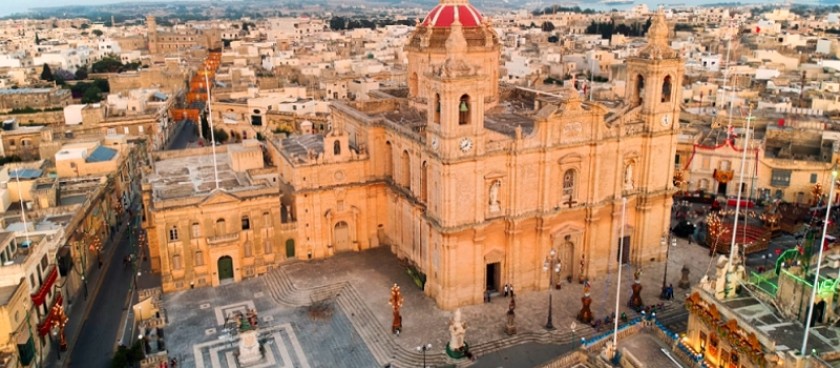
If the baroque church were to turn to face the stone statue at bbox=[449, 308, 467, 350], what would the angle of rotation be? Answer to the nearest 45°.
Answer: approximately 45° to its right

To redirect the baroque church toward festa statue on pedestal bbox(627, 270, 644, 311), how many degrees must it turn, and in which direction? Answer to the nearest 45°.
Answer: approximately 45° to its left

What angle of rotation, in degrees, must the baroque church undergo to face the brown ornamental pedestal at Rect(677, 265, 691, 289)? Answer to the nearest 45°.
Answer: approximately 45° to its left

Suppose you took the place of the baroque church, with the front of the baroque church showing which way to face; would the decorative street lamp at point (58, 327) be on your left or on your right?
on your right

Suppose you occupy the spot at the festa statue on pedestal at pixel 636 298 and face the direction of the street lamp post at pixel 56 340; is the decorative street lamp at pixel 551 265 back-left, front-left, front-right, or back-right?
front-right

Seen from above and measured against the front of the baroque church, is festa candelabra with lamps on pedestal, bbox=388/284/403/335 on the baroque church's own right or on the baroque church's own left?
on the baroque church's own right

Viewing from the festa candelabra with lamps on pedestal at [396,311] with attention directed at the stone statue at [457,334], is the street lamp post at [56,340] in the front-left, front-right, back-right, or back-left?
back-right

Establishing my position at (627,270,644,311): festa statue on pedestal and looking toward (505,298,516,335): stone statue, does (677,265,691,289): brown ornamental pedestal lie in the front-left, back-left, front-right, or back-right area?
back-right

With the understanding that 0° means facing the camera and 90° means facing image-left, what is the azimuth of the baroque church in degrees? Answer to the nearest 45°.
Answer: approximately 315°
